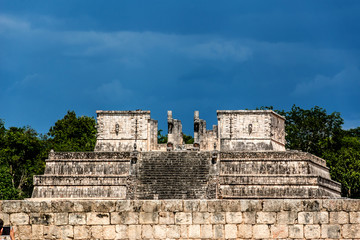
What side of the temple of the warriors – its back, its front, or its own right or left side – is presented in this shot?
front

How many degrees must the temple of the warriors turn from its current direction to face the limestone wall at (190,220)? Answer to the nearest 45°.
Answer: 0° — it already faces it
